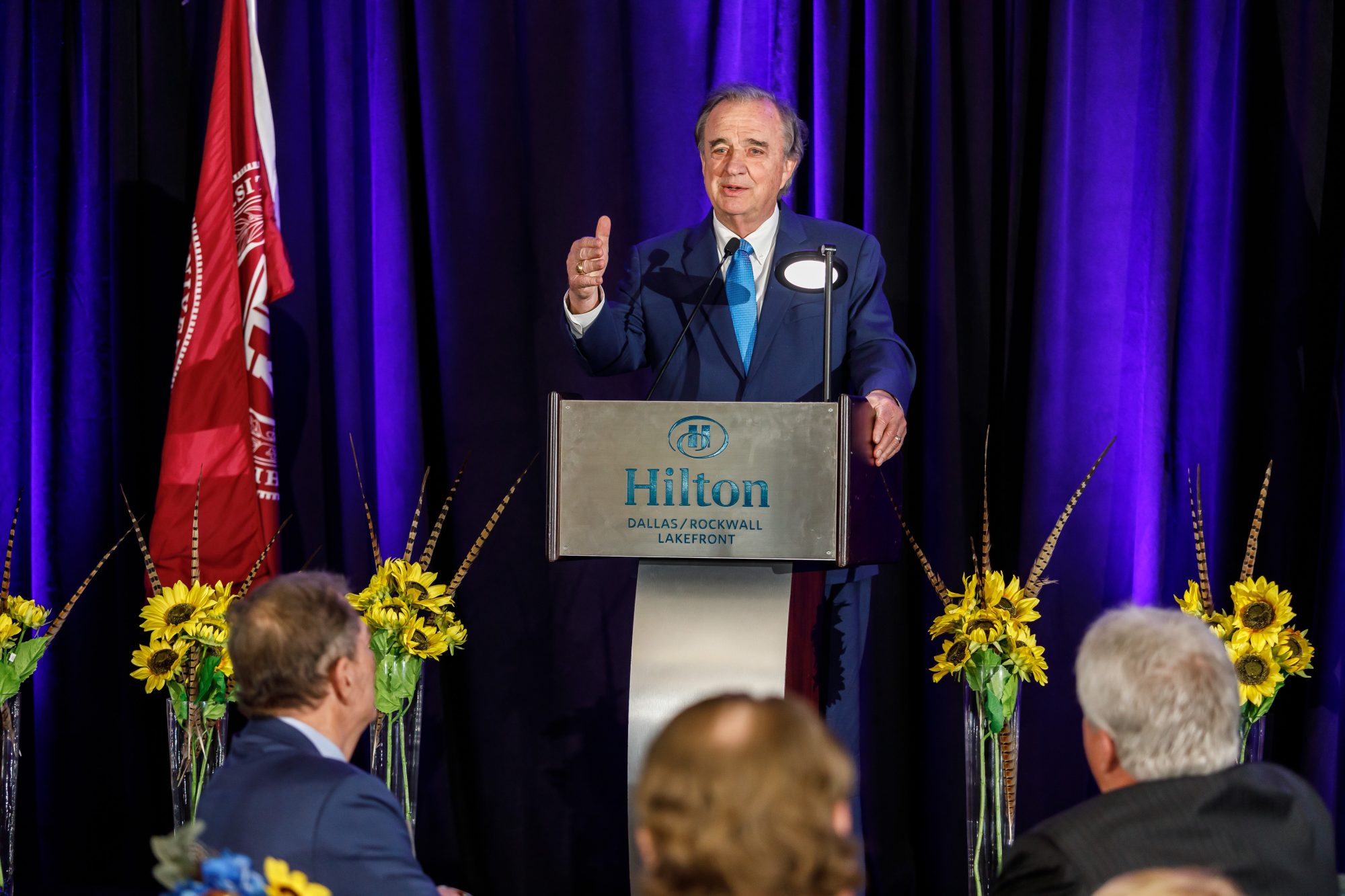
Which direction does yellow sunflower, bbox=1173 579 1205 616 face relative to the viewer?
to the viewer's left

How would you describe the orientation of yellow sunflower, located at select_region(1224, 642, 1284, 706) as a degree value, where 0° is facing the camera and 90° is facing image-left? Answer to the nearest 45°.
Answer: approximately 0°

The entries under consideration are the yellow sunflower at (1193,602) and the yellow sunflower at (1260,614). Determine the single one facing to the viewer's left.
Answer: the yellow sunflower at (1193,602)

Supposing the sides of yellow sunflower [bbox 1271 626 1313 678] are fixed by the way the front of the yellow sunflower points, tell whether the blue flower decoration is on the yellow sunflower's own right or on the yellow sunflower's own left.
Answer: on the yellow sunflower's own right

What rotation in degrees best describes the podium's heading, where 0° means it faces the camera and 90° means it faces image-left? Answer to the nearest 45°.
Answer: approximately 0°

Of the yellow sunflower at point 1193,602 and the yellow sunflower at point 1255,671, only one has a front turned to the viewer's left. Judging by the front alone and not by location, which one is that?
the yellow sunflower at point 1193,602

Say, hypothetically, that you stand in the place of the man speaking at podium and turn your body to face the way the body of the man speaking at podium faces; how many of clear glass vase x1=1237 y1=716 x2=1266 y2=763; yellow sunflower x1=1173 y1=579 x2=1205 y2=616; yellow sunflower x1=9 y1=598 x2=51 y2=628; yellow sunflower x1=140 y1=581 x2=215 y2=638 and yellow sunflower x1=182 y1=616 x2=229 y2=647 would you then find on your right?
3

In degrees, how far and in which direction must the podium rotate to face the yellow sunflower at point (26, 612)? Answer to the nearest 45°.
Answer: approximately 135° to its right

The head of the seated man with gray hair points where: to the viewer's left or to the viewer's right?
to the viewer's left
